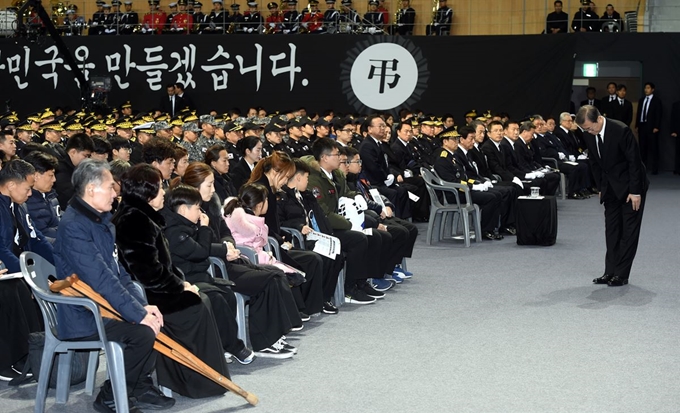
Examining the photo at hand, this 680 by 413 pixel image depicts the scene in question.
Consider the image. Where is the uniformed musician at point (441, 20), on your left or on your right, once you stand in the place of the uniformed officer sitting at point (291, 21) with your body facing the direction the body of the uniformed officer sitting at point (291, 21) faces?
on your left

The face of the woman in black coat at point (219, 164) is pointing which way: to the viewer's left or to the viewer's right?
to the viewer's right

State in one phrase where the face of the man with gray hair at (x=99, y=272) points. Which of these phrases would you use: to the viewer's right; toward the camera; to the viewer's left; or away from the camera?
to the viewer's right

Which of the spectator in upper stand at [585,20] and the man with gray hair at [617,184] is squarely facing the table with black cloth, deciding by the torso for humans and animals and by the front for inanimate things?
the spectator in upper stand

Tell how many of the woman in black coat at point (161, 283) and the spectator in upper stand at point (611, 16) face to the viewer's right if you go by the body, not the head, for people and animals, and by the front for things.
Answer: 1

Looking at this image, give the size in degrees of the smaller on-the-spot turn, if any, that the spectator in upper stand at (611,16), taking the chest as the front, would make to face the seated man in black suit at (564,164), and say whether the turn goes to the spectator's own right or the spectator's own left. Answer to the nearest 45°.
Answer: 0° — they already face them

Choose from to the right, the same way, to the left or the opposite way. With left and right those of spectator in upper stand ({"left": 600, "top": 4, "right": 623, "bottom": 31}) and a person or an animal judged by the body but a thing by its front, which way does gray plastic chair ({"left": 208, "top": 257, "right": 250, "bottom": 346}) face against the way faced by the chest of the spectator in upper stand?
to the left

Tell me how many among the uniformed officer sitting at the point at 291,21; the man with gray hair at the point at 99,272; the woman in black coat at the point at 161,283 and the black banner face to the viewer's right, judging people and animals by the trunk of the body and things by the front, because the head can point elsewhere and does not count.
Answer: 2
